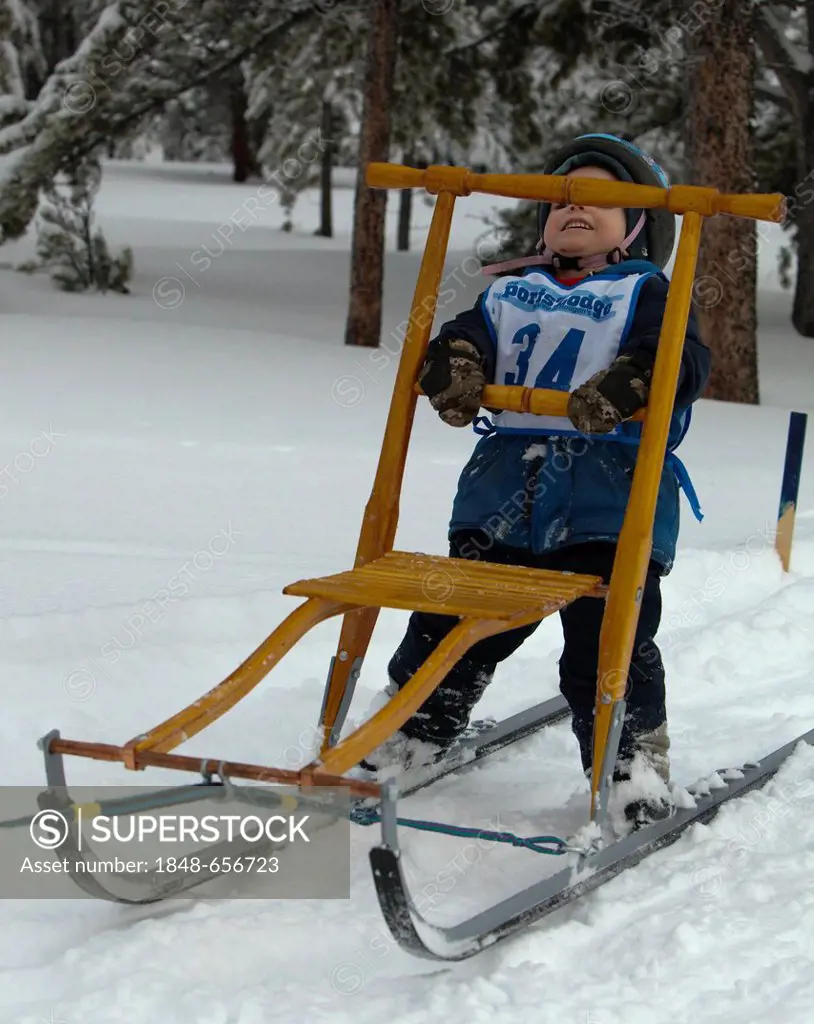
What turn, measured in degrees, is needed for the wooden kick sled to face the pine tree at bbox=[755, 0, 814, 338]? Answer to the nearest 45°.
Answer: approximately 135° to its right

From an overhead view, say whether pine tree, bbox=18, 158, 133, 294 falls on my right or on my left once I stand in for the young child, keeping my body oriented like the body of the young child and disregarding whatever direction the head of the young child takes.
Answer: on my right

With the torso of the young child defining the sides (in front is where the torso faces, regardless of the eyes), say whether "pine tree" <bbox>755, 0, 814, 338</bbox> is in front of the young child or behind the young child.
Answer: behind

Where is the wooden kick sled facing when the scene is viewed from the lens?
facing the viewer and to the left of the viewer

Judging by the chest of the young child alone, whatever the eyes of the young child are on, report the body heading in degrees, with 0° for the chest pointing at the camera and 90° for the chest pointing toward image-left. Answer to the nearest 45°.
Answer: approximately 45°

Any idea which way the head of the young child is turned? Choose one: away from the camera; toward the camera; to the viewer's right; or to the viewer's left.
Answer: toward the camera

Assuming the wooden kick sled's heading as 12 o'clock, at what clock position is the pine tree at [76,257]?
The pine tree is roughly at 4 o'clock from the wooden kick sled.

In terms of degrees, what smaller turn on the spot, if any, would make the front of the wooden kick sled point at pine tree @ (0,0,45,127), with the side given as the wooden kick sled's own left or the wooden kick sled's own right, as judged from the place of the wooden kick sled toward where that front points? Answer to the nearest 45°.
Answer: approximately 135° to the wooden kick sled's own right

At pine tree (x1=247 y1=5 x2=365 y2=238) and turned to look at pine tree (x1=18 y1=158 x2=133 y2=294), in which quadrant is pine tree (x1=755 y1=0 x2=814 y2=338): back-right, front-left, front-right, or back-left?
front-left

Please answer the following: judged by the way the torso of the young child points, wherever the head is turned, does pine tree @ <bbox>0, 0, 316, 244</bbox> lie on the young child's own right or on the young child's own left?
on the young child's own right

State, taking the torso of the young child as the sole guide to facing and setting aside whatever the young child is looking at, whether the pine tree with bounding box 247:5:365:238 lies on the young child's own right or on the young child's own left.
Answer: on the young child's own right
